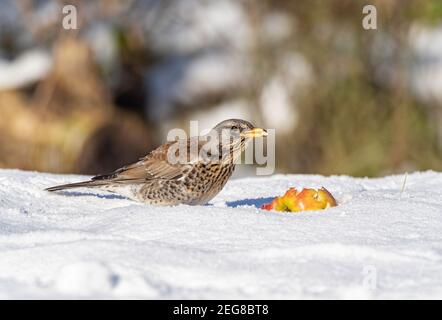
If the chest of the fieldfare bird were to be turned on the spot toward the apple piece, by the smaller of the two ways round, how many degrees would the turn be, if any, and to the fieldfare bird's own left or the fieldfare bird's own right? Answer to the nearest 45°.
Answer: approximately 45° to the fieldfare bird's own right

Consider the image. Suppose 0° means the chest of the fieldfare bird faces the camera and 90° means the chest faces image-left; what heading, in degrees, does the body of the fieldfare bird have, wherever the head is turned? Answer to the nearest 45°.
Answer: approximately 270°
